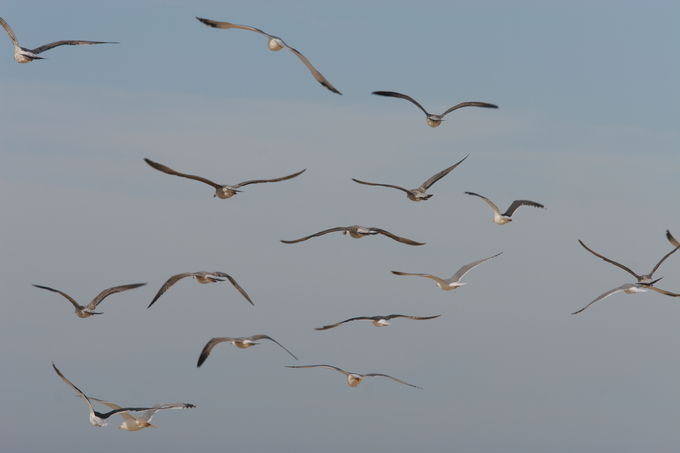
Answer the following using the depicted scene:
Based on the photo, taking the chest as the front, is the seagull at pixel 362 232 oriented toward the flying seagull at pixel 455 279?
no

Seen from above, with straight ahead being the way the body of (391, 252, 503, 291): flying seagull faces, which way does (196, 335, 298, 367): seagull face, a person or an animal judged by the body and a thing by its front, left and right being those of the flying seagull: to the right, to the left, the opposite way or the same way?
the same way

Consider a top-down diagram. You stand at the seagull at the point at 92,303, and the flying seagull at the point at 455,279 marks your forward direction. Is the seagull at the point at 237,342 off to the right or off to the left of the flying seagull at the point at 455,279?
right

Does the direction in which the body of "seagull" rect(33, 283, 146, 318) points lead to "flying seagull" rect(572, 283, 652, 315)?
no

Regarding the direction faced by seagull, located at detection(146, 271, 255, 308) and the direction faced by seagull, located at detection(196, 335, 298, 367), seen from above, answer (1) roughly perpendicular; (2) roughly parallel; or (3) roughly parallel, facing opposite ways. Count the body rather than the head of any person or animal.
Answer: roughly parallel

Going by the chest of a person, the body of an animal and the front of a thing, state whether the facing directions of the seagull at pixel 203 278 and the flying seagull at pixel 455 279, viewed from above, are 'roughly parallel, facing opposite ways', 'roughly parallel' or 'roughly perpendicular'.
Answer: roughly parallel
